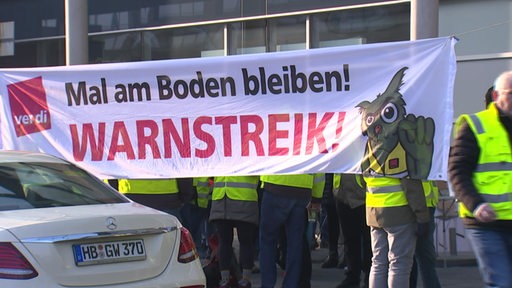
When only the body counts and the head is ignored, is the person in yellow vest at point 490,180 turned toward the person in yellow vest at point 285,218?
no

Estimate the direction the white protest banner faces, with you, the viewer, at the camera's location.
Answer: facing the viewer

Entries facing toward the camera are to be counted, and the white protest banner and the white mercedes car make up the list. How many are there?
1

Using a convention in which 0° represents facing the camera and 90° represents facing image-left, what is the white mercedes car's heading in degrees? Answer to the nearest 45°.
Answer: approximately 135°

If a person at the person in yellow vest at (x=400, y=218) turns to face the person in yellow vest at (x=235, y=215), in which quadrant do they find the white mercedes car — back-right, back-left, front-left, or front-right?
front-left

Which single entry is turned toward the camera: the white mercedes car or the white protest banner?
the white protest banner
